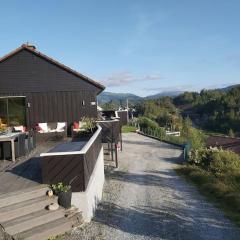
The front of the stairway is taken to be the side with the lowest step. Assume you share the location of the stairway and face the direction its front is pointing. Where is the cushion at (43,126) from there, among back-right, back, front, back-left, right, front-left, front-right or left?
back-left

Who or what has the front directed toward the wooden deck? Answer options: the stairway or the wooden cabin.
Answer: the wooden cabin

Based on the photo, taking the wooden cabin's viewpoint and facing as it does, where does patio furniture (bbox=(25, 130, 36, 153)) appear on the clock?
The patio furniture is roughly at 12 o'clock from the wooden cabin.

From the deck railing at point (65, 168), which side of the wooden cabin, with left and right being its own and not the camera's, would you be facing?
front

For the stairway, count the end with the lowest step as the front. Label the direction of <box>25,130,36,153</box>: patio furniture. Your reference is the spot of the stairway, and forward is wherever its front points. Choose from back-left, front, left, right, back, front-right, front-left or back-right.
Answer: back-left

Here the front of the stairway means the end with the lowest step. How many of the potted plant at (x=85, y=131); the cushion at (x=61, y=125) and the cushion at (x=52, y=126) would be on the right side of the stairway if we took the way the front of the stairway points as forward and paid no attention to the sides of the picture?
0

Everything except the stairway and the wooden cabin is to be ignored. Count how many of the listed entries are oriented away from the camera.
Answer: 0

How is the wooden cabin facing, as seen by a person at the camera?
facing the viewer

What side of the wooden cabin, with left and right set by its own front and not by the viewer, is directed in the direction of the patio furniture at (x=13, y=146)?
front

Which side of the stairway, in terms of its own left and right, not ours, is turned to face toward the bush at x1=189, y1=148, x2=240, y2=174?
left

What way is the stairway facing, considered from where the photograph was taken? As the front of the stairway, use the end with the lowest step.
facing the viewer and to the right of the viewer

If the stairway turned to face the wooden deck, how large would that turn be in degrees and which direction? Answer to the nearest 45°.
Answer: approximately 135° to its left

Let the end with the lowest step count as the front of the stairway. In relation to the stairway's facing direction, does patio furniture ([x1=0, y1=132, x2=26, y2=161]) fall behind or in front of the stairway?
behind

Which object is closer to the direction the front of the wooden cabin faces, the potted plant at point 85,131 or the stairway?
the stairway

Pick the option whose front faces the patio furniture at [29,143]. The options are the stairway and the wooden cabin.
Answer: the wooden cabin
